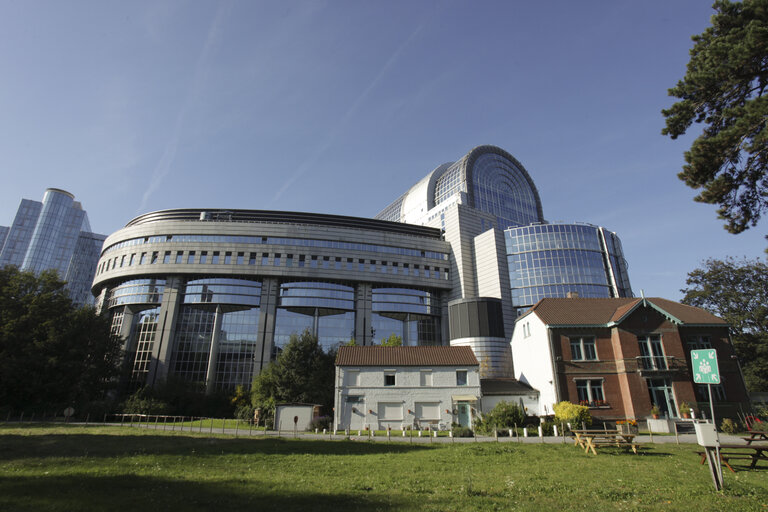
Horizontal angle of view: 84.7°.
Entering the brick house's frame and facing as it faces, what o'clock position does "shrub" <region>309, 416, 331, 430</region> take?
The shrub is roughly at 2 o'clock from the brick house.

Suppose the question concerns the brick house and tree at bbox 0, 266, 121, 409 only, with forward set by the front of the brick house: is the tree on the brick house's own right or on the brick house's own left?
on the brick house's own right

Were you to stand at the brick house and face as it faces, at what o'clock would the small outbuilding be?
The small outbuilding is roughly at 2 o'clock from the brick house.

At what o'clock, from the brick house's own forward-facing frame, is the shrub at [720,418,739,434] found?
The shrub is roughly at 9 o'clock from the brick house.

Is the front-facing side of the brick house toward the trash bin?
yes

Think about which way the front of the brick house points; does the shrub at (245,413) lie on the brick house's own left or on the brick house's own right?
on the brick house's own right

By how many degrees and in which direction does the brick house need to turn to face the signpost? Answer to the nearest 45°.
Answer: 0° — it already faces it

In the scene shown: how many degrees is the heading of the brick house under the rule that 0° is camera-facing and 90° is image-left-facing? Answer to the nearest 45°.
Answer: approximately 0°

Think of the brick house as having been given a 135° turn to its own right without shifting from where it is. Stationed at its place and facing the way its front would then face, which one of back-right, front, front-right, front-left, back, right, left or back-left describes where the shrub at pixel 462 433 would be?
left

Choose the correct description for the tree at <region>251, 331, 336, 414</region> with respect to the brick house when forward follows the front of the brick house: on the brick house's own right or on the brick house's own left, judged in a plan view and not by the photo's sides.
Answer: on the brick house's own right
